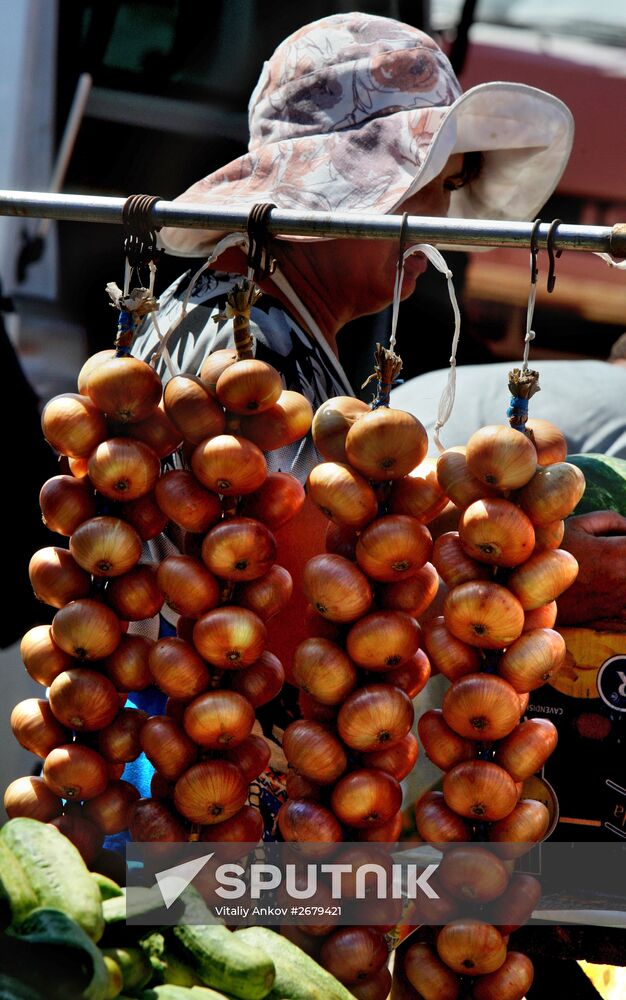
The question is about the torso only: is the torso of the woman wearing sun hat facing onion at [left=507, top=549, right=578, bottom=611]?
no

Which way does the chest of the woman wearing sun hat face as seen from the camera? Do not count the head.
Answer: to the viewer's right

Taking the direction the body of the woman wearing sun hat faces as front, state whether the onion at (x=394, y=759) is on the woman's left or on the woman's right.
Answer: on the woman's right

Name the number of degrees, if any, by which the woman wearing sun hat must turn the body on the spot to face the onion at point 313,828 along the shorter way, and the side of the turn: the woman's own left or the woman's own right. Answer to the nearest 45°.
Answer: approximately 90° to the woman's own right

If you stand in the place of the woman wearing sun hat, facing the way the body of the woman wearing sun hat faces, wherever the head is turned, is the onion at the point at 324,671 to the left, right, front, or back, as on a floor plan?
right

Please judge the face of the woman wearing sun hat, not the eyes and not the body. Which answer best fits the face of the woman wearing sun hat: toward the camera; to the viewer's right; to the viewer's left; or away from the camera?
to the viewer's right

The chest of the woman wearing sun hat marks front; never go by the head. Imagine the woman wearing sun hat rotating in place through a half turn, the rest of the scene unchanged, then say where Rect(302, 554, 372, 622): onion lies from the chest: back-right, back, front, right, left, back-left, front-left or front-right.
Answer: left
